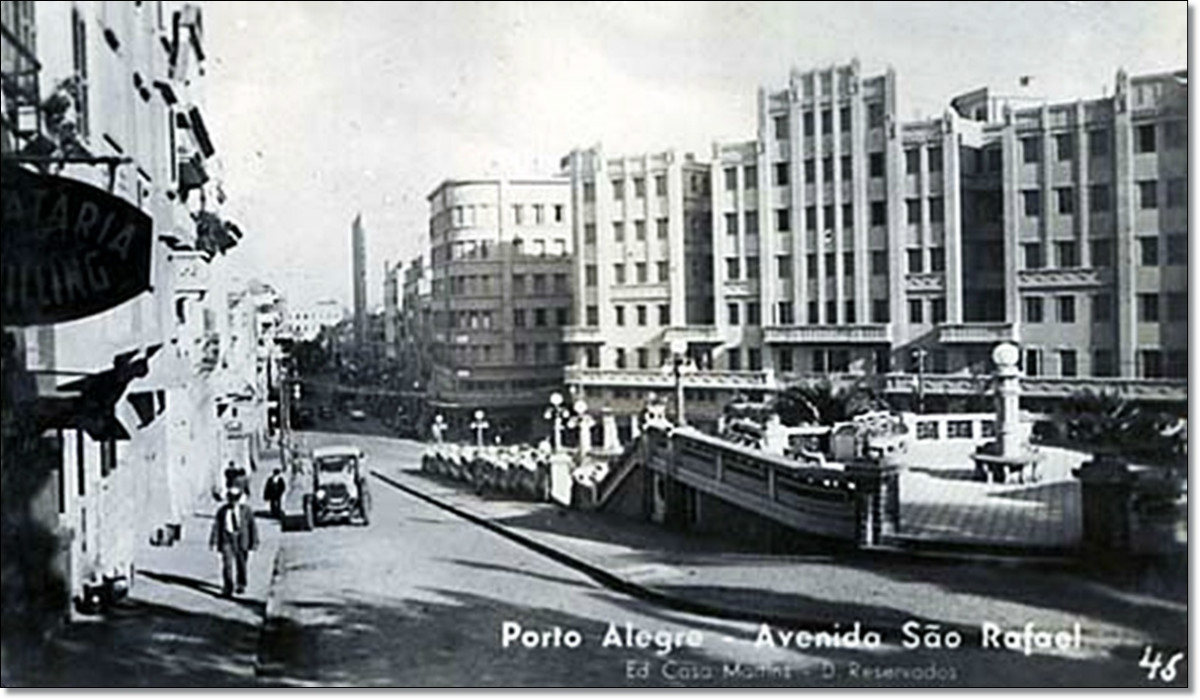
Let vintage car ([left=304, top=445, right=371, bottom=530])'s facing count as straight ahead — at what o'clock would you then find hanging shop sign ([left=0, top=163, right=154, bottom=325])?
The hanging shop sign is roughly at 12 o'clock from the vintage car.

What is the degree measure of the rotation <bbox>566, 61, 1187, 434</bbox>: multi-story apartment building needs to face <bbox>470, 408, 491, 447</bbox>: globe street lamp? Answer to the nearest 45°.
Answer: approximately 45° to its right

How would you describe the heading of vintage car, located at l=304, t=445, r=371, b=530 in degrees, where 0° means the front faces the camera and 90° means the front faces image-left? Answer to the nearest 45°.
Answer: approximately 0°

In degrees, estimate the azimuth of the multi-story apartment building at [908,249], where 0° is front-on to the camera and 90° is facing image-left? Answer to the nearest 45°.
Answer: approximately 45°

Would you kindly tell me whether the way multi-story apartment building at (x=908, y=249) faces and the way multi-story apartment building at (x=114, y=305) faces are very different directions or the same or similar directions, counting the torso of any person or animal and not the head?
very different directions

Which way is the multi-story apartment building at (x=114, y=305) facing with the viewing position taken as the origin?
facing to the right of the viewer
